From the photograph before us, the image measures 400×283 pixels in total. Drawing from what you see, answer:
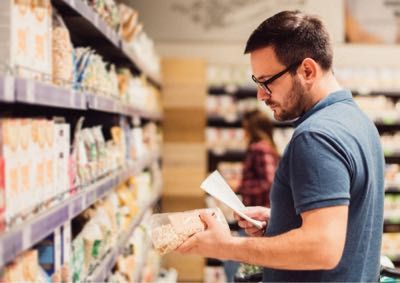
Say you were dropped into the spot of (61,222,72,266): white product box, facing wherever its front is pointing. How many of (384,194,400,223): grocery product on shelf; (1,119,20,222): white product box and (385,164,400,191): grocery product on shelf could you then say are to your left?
2

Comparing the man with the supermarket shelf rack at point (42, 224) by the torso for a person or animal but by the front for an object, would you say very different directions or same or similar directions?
very different directions

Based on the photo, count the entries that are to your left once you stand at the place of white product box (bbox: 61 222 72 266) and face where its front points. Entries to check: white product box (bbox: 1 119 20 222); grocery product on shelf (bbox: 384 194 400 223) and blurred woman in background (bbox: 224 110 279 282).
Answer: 2

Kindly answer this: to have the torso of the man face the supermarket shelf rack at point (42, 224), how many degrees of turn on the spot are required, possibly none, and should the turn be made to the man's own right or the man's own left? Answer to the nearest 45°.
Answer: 0° — they already face it

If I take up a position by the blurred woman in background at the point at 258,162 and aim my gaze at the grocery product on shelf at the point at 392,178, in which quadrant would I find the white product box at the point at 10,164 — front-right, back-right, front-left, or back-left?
back-right

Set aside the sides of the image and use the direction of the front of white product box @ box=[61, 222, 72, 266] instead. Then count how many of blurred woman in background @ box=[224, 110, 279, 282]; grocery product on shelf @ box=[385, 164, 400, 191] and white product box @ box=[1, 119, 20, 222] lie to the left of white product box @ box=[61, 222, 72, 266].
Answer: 2

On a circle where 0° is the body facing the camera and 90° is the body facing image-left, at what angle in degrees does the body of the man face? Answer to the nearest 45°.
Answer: approximately 90°

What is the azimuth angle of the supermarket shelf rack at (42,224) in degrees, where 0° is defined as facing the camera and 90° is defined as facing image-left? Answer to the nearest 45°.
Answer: approximately 315°
